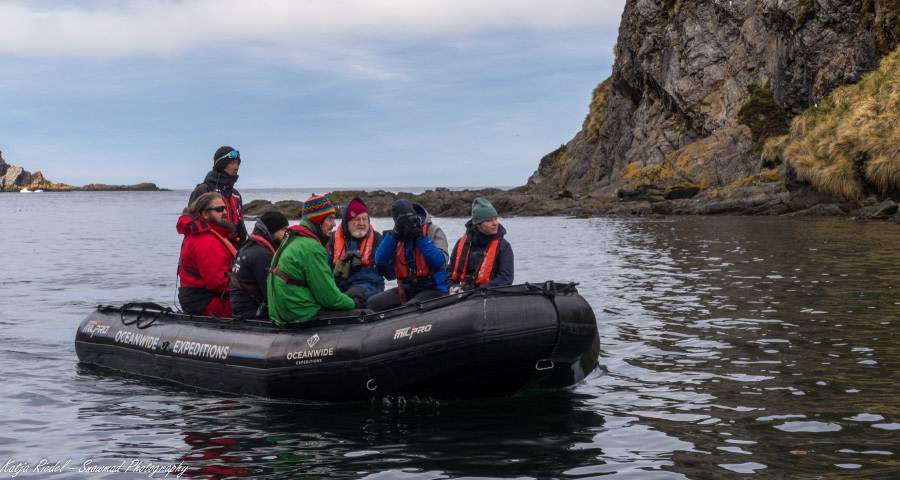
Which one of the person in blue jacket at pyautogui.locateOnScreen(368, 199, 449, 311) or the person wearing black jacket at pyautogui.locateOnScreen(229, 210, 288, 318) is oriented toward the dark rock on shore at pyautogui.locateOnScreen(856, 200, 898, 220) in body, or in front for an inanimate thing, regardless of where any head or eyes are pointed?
the person wearing black jacket

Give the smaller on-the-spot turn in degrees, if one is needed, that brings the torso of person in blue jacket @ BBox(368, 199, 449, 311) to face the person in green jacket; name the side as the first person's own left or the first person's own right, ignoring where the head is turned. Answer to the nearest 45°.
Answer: approximately 45° to the first person's own right

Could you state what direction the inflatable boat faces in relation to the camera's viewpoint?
facing the viewer and to the right of the viewer

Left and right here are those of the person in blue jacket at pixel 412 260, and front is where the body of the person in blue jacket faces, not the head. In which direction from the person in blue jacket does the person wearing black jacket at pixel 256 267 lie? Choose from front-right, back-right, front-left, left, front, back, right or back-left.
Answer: right

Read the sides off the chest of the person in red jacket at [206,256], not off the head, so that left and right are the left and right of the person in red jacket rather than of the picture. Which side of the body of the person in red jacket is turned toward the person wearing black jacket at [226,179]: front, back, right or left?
left

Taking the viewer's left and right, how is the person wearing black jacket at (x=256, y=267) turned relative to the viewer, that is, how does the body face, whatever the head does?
facing away from the viewer and to the right of the viewer

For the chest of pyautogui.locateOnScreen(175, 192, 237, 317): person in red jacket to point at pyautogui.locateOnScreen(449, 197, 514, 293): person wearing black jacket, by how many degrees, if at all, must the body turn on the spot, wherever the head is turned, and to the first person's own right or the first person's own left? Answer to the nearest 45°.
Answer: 0° — they already face them

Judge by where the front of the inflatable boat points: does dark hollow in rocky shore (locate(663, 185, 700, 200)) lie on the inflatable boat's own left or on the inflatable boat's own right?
on the inflatable boat's own left

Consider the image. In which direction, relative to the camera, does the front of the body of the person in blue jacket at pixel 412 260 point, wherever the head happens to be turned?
toward the camera

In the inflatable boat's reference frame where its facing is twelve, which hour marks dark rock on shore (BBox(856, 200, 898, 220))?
The dark rock on shore is roughly at 9 o'clock from the inflatable boat.

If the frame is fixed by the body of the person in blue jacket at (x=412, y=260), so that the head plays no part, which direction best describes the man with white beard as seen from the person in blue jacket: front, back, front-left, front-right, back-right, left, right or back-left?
back-right

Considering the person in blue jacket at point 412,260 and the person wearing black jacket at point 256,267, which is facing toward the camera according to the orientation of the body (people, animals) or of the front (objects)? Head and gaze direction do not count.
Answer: the person in blue jacket

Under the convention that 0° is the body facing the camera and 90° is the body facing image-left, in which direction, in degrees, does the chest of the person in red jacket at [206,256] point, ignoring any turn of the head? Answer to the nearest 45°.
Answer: approximately 270°
